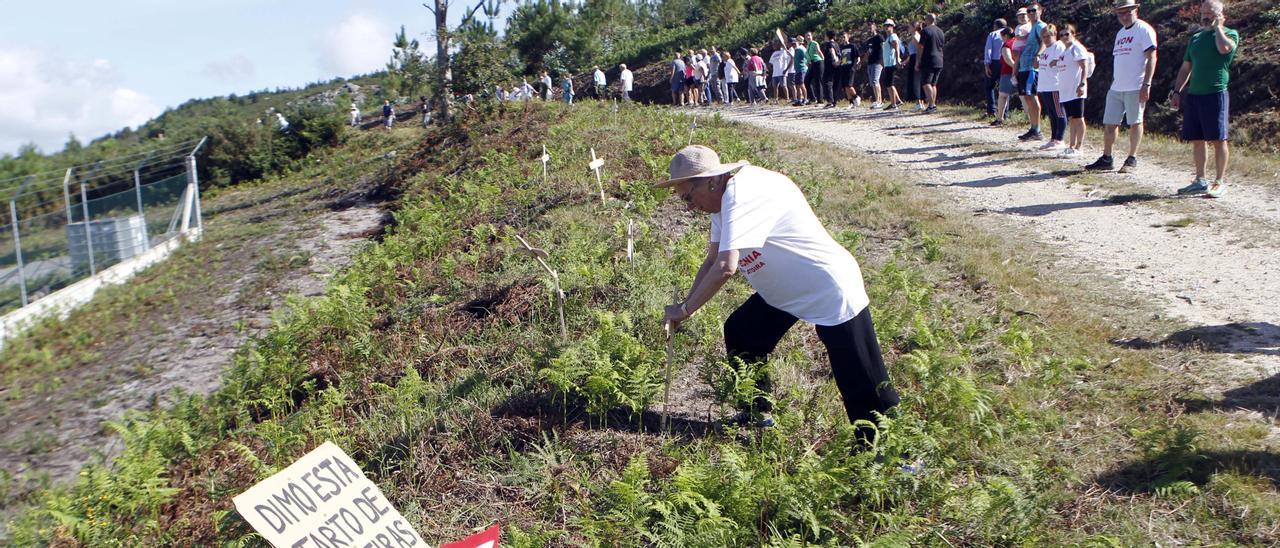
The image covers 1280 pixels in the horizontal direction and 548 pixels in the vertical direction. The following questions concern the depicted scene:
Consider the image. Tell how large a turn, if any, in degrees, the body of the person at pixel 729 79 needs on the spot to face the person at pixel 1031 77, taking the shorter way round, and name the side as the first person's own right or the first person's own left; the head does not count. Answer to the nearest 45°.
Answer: approximately 45° to the first person's own left

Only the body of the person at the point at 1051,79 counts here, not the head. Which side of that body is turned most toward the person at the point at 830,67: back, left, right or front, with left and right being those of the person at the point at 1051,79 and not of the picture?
right

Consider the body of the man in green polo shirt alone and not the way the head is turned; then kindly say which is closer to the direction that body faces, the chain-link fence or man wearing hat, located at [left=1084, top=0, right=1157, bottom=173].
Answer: the chain-link fence

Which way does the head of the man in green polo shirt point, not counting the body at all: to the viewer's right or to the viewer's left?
to the viewer's left

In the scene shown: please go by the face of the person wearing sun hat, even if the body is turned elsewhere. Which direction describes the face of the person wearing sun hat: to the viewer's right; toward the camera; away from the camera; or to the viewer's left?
to the viewer's left

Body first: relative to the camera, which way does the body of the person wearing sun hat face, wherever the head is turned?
to the viewer's left
